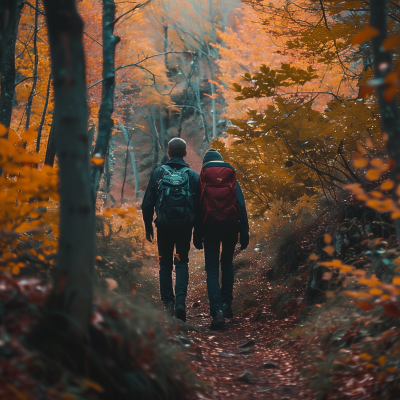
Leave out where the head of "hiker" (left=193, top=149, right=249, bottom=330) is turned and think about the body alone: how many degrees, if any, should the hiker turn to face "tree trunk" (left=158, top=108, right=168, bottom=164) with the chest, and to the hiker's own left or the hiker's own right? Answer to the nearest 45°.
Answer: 0° — they already face it

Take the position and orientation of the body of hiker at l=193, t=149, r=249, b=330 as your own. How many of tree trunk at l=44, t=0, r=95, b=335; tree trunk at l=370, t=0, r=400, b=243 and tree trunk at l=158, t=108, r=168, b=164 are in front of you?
1

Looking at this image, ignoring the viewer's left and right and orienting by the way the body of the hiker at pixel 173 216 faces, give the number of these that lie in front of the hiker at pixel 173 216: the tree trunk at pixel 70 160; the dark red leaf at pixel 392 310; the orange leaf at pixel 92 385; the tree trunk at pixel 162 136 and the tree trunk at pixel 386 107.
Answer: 1

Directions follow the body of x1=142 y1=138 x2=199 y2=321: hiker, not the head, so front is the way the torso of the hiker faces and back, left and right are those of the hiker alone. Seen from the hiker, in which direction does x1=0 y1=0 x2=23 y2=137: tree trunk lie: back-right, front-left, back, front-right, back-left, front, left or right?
left

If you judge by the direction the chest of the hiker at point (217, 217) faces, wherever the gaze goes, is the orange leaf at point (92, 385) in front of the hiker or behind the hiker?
behind

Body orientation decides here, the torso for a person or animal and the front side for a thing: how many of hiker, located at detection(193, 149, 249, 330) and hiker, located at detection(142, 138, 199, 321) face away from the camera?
2

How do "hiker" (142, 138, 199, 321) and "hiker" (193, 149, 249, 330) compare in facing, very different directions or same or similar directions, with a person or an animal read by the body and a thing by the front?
same or similar directions

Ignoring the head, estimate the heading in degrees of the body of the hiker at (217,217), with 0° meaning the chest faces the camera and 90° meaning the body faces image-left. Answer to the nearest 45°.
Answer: approximately 180°

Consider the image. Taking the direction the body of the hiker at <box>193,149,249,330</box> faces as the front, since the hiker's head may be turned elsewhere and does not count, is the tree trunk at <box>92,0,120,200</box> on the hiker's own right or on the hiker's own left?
on the hiker's own left

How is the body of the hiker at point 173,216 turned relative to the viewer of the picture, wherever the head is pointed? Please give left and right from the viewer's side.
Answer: facing away from the viewer

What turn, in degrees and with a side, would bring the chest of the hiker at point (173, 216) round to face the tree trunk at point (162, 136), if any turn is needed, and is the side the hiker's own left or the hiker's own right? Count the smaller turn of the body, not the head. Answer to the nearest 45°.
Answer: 0° — they already face it
